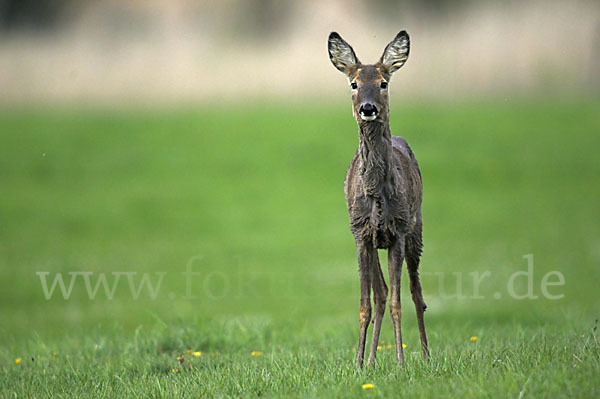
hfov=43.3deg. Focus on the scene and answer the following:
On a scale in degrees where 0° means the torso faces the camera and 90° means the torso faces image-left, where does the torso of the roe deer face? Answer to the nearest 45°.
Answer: approximately 0°
